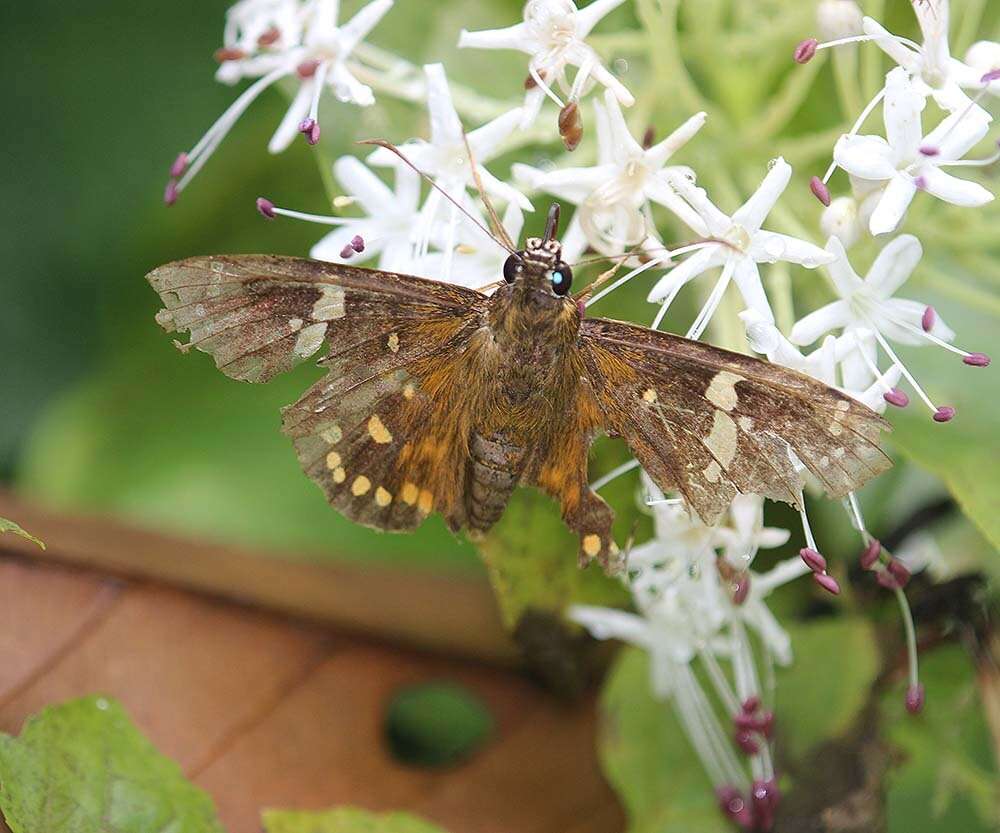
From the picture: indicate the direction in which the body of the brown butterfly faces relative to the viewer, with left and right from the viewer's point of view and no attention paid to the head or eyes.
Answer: facing away from the viewer
